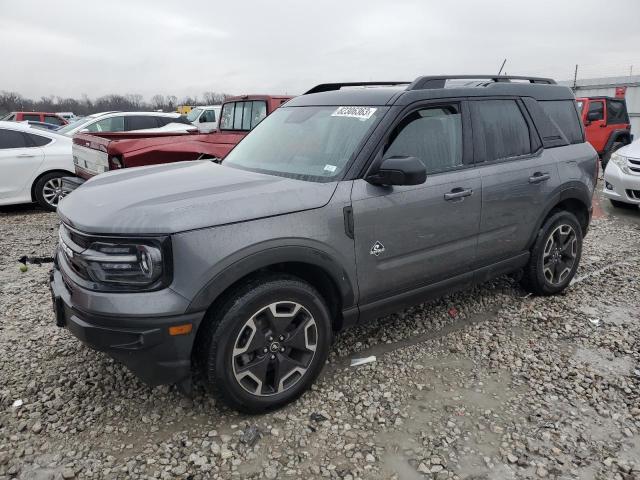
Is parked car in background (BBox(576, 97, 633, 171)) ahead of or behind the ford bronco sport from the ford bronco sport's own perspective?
behind

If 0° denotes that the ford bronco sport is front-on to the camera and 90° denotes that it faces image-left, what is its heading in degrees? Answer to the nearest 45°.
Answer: approximately 45°

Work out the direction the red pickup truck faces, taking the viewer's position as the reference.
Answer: facing away from the viewer and to the right of the viewer

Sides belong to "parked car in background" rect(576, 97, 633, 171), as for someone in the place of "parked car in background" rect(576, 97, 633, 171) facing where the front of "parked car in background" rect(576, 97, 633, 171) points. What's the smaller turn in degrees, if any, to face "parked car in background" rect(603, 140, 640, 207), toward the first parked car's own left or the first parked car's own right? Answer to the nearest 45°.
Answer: approximately 45° to the first parked car's own left

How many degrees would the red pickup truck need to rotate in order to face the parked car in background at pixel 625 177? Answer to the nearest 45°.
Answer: approximately 45° to its right

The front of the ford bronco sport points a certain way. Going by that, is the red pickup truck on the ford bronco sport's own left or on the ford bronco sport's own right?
on the ford bronco sport's own right
